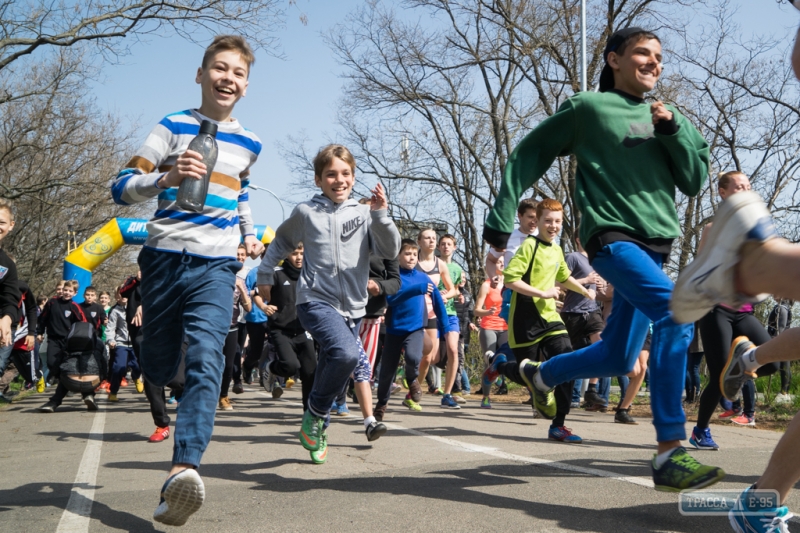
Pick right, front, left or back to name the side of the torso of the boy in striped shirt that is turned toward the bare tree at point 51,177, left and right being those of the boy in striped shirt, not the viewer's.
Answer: back

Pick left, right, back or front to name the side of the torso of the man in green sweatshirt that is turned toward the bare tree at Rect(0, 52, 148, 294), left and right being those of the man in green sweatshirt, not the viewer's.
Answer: back

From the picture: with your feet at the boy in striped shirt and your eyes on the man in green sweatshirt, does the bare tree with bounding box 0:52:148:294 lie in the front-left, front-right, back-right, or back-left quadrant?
back-left

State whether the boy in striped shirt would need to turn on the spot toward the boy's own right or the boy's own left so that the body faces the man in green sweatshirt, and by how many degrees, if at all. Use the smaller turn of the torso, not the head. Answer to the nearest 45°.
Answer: approximately 90° to the boy's own left

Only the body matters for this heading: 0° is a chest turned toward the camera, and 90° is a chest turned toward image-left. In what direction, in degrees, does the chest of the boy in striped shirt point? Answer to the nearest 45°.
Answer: approximately 0°

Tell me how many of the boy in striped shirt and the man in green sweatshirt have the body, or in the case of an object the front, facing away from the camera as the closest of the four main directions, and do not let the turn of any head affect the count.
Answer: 0

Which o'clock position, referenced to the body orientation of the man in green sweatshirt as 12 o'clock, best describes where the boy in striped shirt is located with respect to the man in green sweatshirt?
The boy in striped shirt is roughly at 4 o'clock from the man in green sweatshirt.

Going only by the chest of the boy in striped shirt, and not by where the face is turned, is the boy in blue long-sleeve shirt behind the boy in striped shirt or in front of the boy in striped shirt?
behind

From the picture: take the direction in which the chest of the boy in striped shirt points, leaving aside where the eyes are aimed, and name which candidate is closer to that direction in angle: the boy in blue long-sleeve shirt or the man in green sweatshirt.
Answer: the man in green sweatshirt
